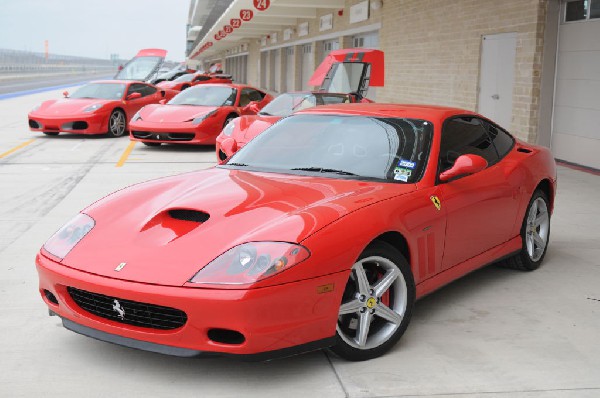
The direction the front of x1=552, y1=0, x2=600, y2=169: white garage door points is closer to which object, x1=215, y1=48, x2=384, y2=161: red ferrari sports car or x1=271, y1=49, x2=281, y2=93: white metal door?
the red ferrari sports car

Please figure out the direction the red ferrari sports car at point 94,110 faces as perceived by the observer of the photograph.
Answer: facing the viewer and to the left of the viewer

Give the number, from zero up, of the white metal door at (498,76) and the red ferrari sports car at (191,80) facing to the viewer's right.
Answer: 0

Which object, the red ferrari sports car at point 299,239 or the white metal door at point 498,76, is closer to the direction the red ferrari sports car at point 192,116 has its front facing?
the red ferrari sports car

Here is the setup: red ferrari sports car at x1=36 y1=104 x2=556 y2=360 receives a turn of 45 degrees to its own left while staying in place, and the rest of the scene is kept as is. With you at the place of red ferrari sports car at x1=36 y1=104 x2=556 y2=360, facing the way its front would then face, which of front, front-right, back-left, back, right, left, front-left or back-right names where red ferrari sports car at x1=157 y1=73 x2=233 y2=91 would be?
back

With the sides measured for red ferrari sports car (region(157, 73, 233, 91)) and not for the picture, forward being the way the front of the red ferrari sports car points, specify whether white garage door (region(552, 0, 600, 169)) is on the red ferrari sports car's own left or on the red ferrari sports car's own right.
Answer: on the red ferrari sports car's own left

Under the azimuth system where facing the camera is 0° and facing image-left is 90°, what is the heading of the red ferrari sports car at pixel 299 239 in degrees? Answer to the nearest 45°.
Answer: approximately 45°

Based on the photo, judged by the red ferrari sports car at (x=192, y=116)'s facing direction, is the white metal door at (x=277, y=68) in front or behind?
behind

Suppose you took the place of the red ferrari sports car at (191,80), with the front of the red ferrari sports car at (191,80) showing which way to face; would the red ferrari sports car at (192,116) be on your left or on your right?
on your left

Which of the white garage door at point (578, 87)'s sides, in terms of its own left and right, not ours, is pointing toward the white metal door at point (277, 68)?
right

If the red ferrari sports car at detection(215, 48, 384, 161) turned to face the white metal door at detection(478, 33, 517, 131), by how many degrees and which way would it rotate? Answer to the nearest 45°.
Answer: approximately 135° to its left

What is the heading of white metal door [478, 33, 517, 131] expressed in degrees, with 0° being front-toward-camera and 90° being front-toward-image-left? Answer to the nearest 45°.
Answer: approximately 45°

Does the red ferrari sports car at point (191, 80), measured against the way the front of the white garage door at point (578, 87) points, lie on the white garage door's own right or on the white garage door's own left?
on the white garage door's own right

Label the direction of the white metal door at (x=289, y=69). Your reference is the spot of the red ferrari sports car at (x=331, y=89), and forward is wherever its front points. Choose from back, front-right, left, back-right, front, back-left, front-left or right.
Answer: back-right
